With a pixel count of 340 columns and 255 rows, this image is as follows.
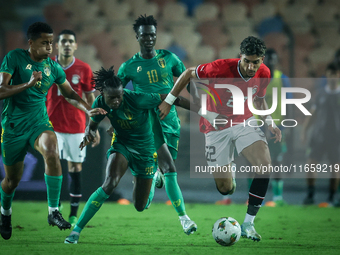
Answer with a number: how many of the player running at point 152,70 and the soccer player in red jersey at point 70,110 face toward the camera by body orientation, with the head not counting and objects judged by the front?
2

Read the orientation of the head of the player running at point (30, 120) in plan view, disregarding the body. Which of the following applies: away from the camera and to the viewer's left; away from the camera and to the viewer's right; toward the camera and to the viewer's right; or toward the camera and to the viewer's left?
toward the camera and to the viewer's right

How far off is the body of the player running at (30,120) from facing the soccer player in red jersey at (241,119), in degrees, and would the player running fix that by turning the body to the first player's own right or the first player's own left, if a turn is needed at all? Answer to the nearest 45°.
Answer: approximately 45° to the first player's own left

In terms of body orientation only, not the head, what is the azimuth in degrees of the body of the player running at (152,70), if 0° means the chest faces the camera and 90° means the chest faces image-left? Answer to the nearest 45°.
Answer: approximately 0°

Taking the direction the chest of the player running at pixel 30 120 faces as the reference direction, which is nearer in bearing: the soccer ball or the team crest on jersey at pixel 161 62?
the soccer ball

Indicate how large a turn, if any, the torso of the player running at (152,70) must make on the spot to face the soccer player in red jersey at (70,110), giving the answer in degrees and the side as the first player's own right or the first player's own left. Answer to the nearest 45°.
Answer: approximately 135° to the first player's own right
